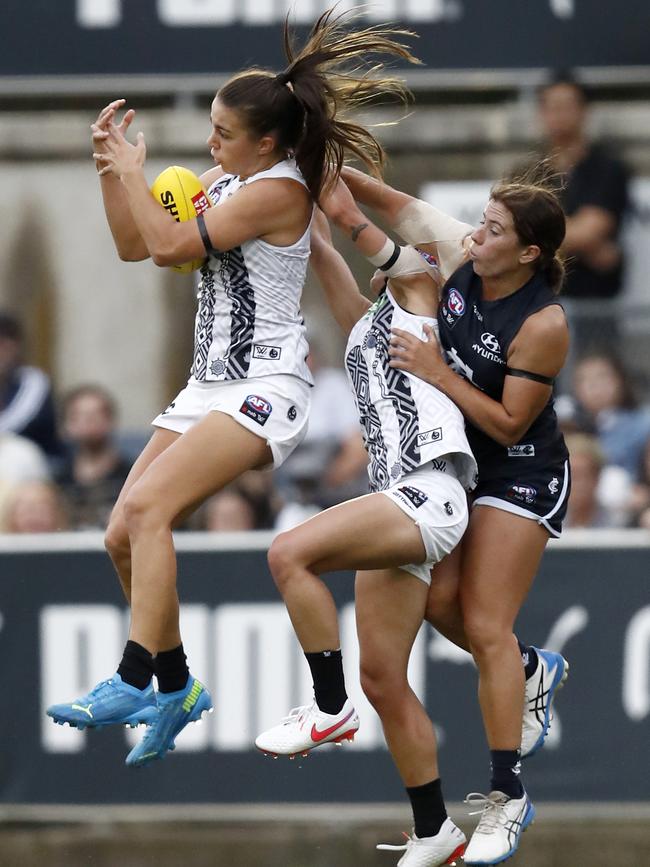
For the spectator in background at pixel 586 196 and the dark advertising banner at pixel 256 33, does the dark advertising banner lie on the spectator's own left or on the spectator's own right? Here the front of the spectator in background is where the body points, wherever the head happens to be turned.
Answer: on the spectator's own right

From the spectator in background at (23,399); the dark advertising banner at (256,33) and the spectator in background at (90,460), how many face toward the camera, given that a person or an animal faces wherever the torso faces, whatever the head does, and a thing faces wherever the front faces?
3

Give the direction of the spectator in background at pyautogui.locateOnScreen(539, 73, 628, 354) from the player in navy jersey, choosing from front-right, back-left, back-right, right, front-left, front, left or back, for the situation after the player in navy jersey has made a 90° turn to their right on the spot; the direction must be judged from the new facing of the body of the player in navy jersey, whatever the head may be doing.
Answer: front-right

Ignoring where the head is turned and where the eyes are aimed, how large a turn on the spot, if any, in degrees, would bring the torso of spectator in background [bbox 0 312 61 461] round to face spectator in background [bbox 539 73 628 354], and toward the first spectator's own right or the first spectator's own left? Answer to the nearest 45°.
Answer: approximately 90° to the first spectator's own left

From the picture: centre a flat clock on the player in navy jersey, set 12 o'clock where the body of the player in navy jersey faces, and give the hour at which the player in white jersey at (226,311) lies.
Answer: The player in white jersey is roughly at 1 o'clock from the player in navy jersey.

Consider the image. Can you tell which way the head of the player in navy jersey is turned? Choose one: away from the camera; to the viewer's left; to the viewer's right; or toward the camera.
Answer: to the viewer's left
